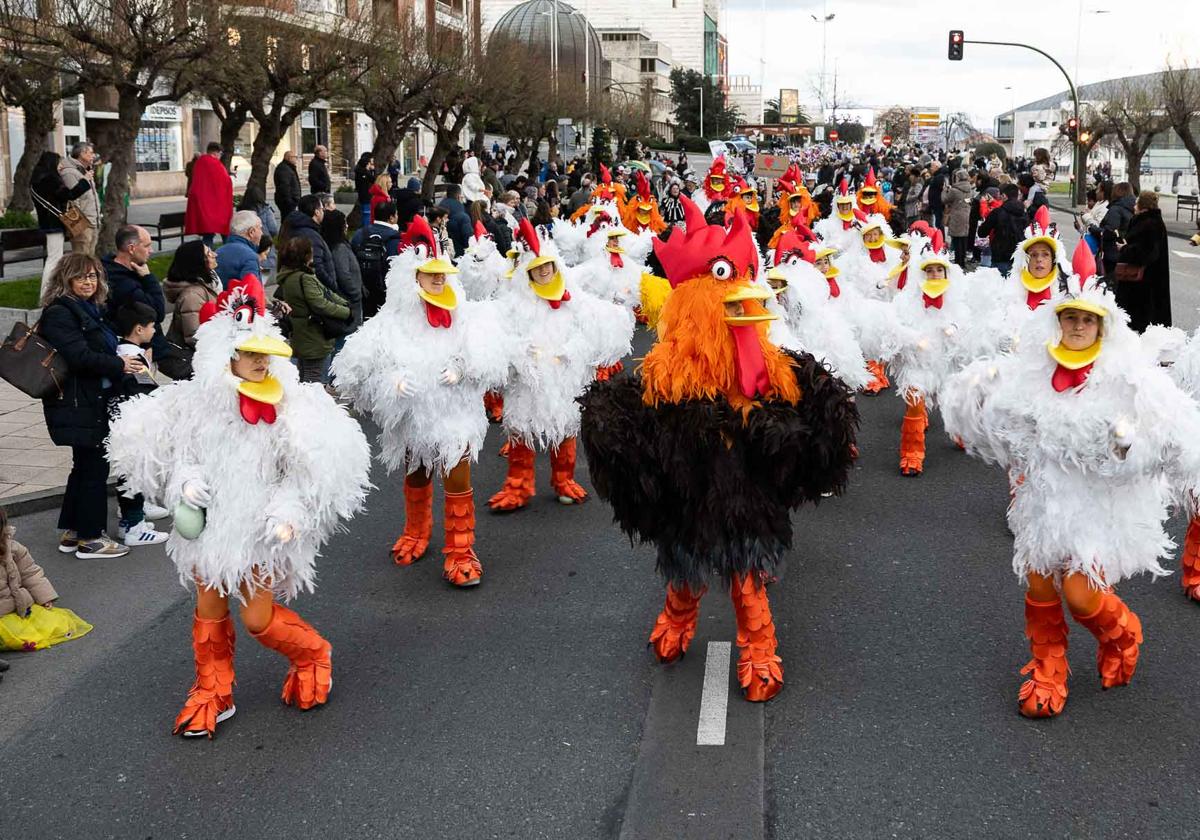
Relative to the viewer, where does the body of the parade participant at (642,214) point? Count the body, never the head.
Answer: toward the camera

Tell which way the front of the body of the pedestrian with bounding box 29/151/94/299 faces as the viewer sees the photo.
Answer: to the viewer's right

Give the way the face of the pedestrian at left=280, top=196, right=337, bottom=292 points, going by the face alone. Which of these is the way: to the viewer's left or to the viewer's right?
to the viewer's right

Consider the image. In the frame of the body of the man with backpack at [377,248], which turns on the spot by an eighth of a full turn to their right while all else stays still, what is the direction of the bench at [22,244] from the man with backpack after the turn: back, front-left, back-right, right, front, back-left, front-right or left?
back-left

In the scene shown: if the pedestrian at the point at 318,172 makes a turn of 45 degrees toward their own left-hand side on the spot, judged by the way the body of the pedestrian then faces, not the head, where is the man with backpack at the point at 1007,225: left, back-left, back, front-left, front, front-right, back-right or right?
right

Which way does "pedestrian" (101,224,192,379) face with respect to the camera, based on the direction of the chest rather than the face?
to the viewer's right

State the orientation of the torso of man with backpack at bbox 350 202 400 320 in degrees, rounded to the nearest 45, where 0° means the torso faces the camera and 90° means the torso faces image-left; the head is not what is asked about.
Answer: approximately 225°

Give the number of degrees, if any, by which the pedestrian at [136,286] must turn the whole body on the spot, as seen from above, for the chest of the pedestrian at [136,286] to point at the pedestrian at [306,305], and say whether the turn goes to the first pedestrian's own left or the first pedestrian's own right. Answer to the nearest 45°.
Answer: approximately 45° to the first pedestrian's own left

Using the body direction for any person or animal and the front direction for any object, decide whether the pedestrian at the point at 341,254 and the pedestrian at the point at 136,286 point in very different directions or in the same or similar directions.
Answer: same or similar directions

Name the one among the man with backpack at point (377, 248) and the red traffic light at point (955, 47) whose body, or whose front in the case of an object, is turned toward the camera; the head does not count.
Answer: the red traffic light

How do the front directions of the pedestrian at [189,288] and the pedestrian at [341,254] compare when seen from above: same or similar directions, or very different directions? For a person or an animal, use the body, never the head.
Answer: same or similar directions

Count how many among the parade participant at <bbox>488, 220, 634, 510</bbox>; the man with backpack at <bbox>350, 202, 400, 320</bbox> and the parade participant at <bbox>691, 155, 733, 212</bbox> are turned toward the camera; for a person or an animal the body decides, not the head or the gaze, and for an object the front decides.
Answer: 2

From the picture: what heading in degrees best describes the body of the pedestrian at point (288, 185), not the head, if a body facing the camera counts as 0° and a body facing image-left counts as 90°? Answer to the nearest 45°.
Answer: approximately 270°

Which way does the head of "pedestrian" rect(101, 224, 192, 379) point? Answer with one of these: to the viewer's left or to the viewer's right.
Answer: to the viewer's right
